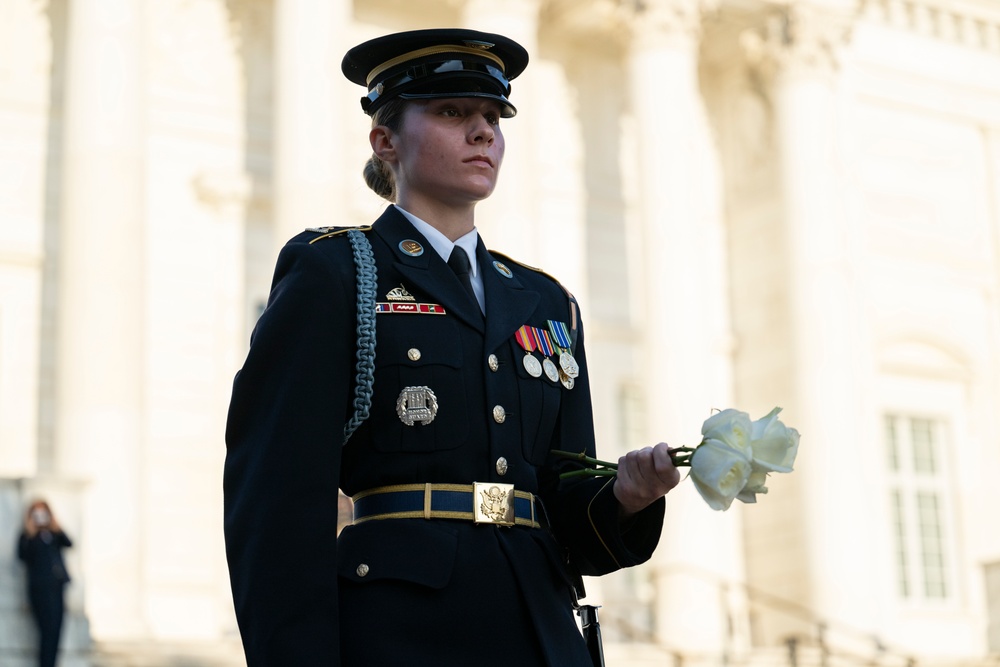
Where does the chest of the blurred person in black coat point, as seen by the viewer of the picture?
toward the camera

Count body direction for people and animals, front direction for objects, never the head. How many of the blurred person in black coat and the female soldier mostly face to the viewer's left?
0

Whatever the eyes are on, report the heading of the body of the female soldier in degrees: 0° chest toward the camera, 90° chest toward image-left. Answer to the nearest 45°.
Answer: approximately 315°

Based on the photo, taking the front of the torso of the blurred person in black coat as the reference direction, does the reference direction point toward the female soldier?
yes

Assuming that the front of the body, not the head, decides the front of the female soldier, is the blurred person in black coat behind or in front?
behind
